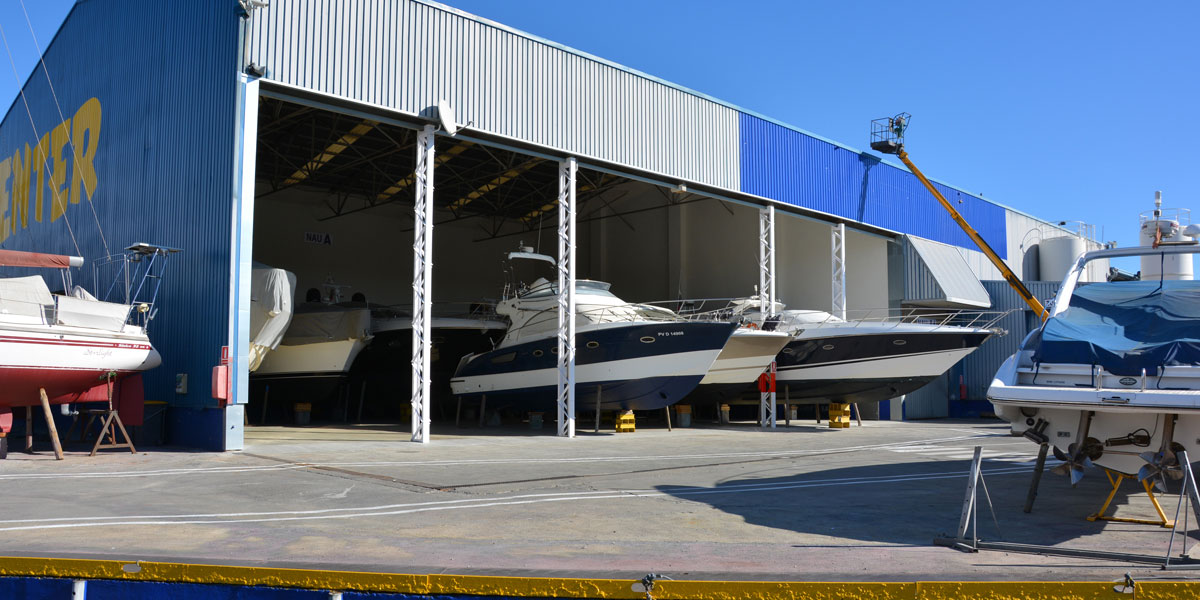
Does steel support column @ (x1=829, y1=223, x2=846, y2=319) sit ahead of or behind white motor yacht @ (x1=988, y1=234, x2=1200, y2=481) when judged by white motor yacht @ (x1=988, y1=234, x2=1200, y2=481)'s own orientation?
ahead

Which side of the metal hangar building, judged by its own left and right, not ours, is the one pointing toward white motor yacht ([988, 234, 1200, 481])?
front

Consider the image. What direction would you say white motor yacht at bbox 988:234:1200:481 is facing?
away from the camera

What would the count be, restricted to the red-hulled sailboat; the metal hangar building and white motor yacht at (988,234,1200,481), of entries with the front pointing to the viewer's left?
1

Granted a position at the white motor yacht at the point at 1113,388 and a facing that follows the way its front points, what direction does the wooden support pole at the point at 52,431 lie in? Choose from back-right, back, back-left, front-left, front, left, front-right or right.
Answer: left

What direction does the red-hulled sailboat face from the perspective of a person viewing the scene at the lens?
facing to the left of the viewer

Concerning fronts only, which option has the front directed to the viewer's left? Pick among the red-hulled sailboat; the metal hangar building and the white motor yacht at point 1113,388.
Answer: the red-hulled sailboat

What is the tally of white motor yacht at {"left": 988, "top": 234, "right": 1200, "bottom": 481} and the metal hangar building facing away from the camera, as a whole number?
1

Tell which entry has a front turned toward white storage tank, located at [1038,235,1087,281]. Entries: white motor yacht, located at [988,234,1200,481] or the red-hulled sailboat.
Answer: the white motor yacht

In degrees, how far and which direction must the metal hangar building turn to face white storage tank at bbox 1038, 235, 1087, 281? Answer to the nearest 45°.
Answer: approximately 90° to its left

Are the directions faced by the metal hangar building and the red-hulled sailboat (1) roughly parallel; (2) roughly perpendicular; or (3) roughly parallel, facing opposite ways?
roughly perpendicular

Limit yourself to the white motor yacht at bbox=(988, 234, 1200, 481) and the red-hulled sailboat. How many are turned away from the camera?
1

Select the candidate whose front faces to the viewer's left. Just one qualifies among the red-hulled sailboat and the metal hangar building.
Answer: the red-hulled sailboat
